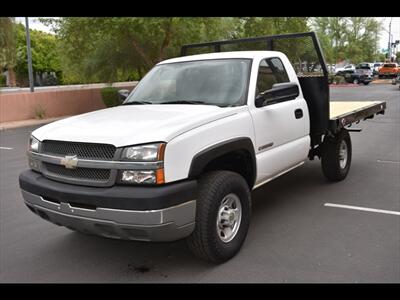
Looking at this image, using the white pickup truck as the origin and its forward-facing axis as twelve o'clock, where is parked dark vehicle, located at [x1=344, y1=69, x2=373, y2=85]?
The parked dark vehicle is roughly at 5 o'clock from the white pickup truck.

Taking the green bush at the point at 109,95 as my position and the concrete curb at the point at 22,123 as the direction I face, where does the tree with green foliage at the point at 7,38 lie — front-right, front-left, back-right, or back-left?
front-right

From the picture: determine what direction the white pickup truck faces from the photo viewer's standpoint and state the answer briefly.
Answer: facing the viewer and to the left of the viewer

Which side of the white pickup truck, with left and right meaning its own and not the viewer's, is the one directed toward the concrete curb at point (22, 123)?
right

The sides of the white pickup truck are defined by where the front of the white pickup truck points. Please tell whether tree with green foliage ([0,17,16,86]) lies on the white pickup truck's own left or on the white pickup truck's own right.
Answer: on the white pickup truck's own right
